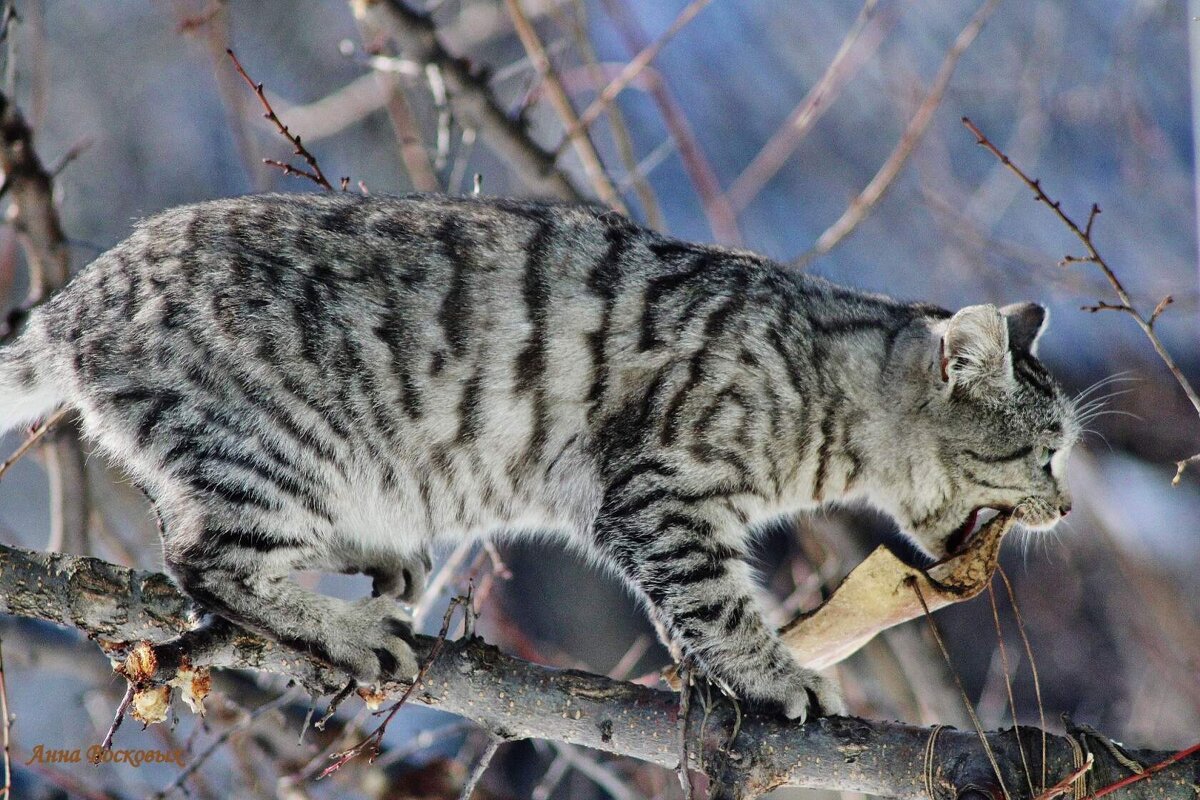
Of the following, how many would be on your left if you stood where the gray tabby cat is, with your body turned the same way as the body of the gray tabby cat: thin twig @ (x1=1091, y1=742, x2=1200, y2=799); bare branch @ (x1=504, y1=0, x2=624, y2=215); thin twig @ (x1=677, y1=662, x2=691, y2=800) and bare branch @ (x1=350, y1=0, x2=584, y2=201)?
2

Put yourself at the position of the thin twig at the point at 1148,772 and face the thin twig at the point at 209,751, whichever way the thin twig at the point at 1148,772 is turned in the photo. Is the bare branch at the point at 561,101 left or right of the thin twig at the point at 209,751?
right

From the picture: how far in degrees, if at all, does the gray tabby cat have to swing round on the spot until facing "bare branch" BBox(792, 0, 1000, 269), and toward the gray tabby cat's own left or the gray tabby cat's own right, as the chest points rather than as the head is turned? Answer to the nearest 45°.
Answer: approximately 45° to the gray tabby cat's own left

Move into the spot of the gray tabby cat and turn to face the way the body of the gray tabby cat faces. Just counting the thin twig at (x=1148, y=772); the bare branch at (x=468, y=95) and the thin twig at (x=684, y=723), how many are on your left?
1

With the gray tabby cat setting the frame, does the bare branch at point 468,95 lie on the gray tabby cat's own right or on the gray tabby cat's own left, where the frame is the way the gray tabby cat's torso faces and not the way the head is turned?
on the gray tabby cat's own left

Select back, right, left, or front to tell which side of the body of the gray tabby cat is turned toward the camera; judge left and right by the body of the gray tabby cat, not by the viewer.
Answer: right

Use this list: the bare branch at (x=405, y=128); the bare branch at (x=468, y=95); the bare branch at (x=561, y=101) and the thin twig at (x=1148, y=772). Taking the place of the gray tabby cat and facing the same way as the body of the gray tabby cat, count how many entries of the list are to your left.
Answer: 3

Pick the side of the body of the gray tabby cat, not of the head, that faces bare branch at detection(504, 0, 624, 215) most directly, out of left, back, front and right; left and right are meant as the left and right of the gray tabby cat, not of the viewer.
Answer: left

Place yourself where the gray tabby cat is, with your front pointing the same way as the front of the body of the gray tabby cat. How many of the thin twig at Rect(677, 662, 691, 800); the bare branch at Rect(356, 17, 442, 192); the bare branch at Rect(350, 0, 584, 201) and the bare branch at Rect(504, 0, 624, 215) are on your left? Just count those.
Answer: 3

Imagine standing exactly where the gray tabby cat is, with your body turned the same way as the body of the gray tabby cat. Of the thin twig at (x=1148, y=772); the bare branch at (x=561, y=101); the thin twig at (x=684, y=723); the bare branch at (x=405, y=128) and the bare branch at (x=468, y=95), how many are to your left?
3

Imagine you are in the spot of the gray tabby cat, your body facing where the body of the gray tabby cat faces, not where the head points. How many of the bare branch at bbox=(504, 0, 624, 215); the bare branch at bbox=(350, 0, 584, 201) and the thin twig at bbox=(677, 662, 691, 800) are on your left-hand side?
2

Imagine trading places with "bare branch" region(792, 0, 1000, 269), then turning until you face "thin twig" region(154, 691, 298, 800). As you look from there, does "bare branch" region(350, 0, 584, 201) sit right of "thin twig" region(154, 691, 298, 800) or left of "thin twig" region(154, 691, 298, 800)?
right

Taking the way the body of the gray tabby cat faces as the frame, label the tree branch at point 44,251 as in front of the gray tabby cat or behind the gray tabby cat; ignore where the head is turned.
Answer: behind

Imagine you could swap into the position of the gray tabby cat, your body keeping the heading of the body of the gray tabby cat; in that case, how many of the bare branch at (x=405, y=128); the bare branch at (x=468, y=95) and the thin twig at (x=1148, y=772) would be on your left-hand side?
2

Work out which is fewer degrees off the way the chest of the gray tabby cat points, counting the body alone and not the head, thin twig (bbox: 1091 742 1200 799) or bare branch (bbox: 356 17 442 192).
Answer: the thin twig

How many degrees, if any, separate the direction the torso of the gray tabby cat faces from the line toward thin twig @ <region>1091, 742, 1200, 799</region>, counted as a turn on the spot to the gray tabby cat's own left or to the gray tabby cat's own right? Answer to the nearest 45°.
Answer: approximately 45° to the gray tabby cat's own right
